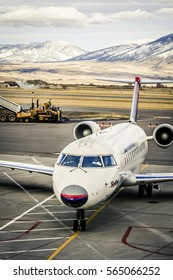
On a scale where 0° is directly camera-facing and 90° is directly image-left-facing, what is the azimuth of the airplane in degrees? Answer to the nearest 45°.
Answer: approximately 0°
